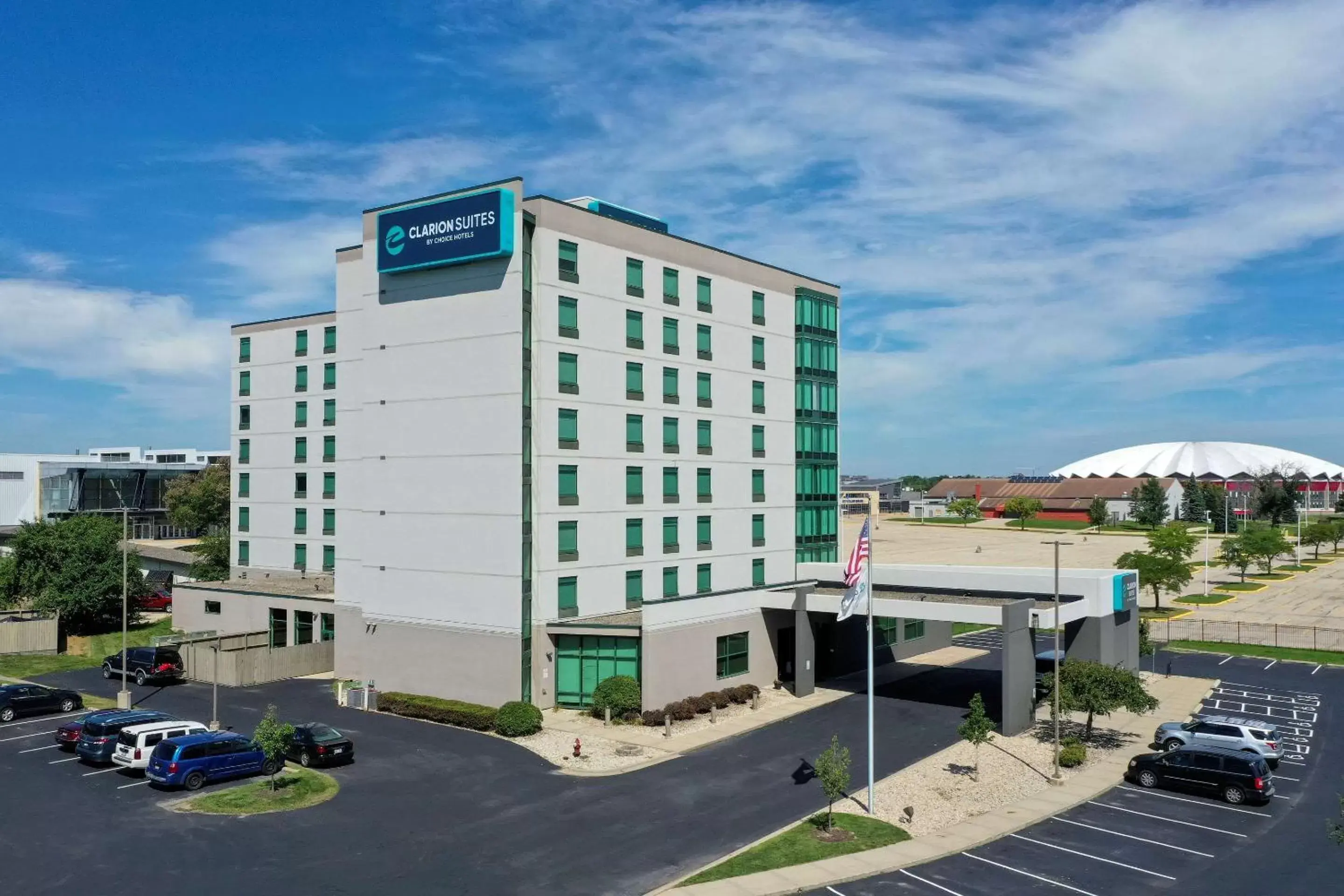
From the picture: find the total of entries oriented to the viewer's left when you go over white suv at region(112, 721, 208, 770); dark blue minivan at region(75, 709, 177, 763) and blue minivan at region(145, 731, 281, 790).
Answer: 0

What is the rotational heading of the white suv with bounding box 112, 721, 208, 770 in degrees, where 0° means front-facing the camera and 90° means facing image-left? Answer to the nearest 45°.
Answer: approximately 225°

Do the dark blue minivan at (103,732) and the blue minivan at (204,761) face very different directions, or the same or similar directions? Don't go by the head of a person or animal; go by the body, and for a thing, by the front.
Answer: same or similar directions

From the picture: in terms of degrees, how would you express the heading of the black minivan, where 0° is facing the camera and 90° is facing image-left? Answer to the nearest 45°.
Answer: approximately 135°

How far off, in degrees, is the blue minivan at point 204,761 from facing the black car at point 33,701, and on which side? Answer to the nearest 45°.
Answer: approximately 90° to its left

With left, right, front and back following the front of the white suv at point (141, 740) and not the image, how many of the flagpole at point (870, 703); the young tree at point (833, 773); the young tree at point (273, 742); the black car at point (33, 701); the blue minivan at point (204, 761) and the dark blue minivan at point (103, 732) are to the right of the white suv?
4

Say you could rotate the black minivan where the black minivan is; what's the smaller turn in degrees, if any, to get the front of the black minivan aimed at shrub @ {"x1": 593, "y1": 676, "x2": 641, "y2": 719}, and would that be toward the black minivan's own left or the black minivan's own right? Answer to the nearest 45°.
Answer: approximately 45° to the black minivan's own left

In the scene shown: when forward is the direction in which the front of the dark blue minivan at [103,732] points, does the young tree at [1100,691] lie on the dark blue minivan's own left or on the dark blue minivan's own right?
on the dark blue minivan's own right

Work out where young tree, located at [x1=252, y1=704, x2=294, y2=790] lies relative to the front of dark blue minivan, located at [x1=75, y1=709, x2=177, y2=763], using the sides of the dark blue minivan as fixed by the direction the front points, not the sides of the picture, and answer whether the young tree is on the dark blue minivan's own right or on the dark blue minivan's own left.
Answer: on the dark blue minivan's own right

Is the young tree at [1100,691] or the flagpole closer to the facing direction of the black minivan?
the young tree
